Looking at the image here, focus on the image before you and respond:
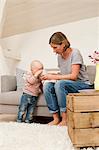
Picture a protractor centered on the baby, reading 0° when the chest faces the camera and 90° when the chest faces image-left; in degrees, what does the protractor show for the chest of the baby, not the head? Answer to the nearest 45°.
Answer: approximately 315°

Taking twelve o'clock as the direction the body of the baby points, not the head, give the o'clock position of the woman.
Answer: The woman is roughly at 12 o'clock from the baby.

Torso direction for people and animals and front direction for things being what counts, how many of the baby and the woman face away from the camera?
0
